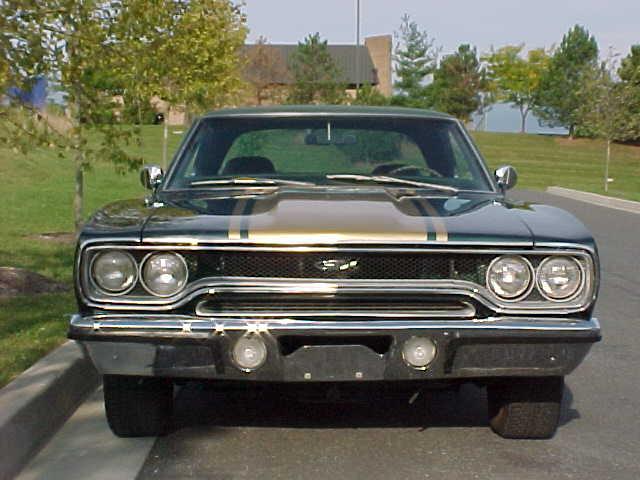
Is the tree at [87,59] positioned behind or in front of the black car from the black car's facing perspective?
behind

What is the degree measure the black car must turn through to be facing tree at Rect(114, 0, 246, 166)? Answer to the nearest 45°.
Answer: approximately 180°

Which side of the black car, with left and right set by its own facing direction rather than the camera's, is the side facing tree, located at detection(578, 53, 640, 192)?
back

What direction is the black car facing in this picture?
toward the camera

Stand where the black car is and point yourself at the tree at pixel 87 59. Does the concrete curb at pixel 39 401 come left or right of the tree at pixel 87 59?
left
